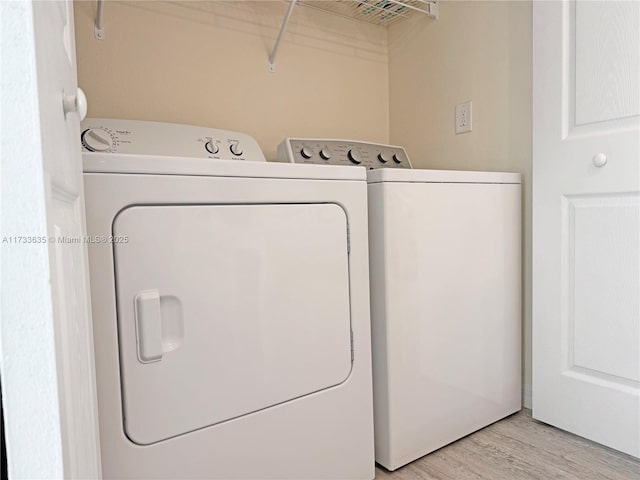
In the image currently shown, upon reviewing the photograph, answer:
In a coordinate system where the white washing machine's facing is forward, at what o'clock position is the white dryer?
The white dryer is roughly at 3 o'clock from the white washing machine.

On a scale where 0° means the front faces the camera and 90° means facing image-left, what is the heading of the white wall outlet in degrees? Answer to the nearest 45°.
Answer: approximately 45°

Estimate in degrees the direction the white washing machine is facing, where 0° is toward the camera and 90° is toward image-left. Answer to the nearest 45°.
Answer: approximately 315°

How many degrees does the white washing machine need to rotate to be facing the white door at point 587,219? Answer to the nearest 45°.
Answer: approximately 45° to its left

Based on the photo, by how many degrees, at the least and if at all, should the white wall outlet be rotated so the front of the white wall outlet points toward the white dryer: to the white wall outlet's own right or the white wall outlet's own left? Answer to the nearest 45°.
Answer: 0° — it already faces it

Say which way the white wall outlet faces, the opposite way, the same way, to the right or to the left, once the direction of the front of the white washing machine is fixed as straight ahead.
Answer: to the right

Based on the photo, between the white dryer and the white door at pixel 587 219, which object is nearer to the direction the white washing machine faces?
the white door
